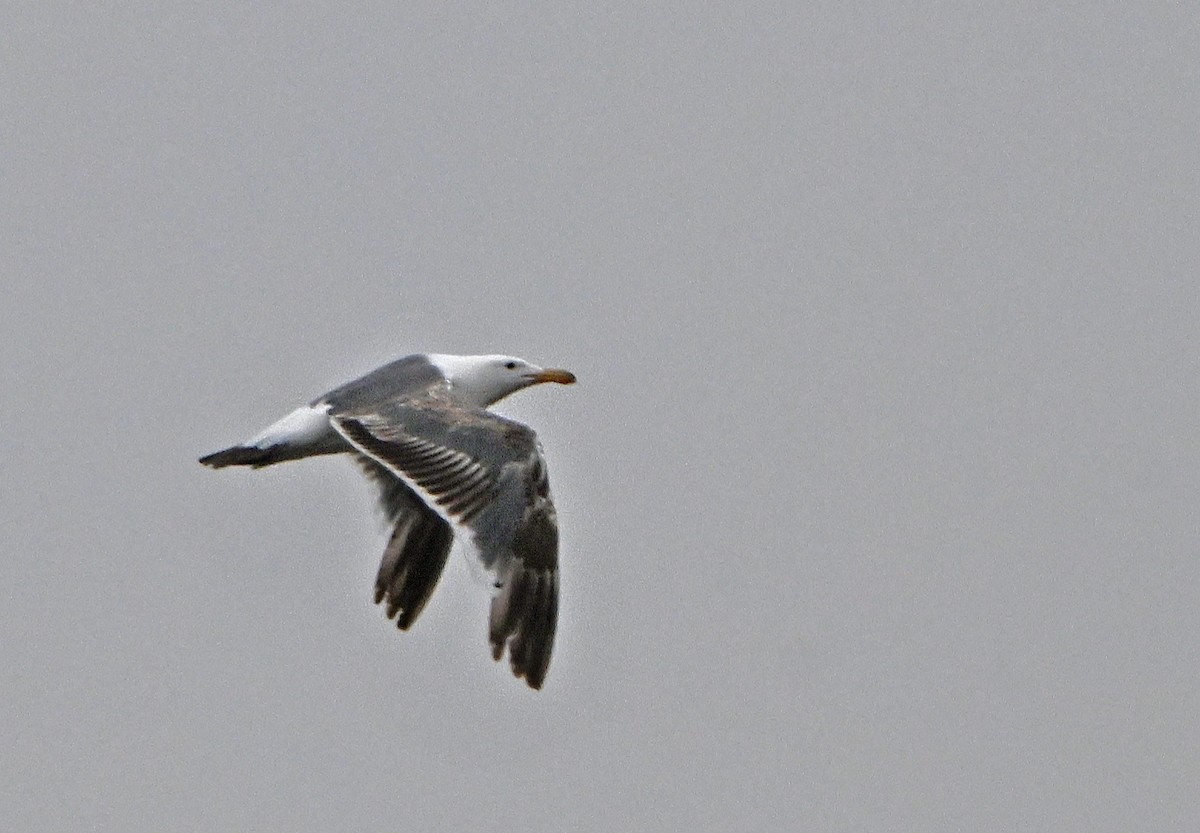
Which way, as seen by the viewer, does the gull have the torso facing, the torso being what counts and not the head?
to the viewer's right
